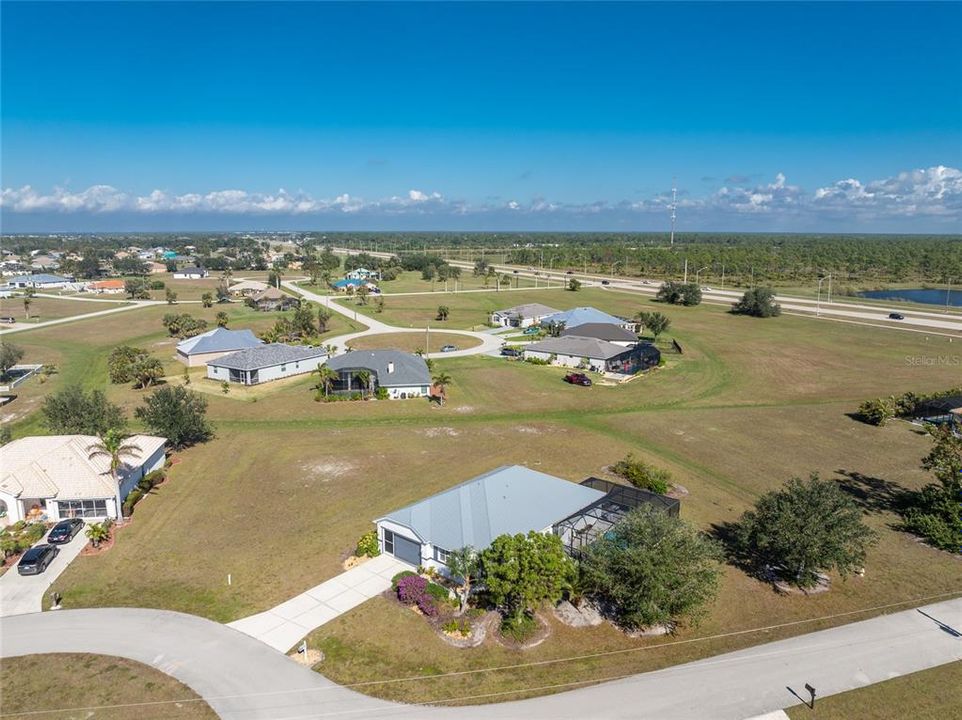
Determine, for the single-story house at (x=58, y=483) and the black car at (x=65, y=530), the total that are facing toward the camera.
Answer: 1

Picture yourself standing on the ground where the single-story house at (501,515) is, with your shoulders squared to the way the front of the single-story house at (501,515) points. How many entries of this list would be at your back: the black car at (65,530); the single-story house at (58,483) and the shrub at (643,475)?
1

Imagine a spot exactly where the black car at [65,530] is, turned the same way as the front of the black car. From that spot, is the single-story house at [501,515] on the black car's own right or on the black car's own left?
on the black car's own right

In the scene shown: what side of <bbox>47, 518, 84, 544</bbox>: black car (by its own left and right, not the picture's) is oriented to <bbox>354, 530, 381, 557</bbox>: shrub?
right

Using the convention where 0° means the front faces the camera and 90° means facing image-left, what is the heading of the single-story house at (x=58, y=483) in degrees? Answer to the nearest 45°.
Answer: approximately 0°

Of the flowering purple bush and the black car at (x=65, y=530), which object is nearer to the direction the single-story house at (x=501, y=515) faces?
the flowering purple bush

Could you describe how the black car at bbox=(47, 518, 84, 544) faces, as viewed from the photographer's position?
facing away from the viewer and to the right of the viewer

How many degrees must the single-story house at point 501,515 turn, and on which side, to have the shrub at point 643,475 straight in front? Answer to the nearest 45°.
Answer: approximately 180°

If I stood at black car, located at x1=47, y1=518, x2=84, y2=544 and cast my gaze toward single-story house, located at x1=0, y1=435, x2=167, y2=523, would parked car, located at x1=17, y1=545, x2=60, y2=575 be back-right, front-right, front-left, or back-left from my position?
back-left

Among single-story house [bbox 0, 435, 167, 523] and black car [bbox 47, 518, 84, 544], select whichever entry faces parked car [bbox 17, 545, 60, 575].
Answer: the single-story house

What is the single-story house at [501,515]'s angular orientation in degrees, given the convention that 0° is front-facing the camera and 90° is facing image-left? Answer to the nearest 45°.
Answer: approximately 45°
